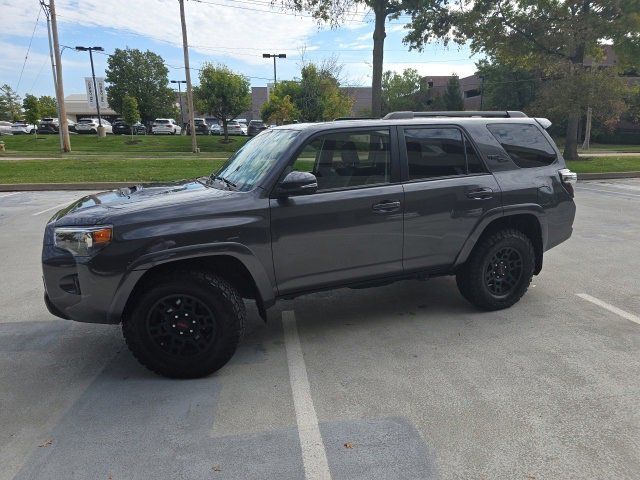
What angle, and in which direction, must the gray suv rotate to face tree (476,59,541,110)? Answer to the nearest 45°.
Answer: approximately 180°

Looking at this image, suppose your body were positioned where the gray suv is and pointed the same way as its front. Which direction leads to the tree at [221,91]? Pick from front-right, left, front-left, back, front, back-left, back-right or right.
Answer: back-right

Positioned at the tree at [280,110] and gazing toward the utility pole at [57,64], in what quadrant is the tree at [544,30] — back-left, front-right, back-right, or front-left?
front-left

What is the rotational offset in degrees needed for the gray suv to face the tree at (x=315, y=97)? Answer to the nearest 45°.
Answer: approximately 135° to its right

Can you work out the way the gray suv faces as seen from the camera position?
facing the viewer and to the left of the viewer

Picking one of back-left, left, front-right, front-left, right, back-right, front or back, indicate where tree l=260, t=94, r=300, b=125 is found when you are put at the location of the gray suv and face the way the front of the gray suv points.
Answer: back-right

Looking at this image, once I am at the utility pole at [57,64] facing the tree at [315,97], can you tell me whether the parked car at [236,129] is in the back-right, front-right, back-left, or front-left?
front-left

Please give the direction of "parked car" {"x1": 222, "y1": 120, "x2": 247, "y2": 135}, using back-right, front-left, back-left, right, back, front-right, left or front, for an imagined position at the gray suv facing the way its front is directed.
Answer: back-right

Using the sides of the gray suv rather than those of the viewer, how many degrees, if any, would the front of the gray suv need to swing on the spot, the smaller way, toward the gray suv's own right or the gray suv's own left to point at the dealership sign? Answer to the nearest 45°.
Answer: approximately 90° to the gray suv's own right

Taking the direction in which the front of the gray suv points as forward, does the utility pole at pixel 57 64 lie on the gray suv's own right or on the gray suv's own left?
on the gray suv's own right
